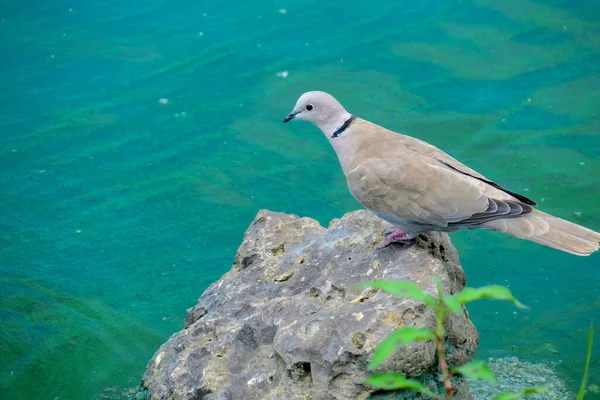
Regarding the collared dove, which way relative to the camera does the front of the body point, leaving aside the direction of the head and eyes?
to the viewer's left
